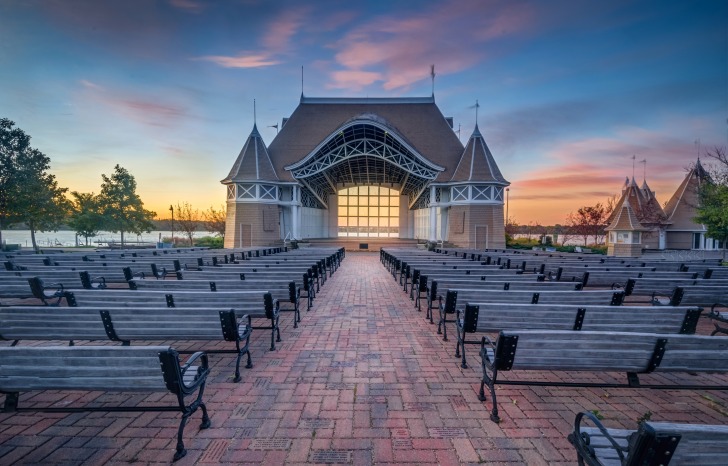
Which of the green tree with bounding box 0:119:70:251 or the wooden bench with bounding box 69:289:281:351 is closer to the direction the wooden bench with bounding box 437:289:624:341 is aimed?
the green tree

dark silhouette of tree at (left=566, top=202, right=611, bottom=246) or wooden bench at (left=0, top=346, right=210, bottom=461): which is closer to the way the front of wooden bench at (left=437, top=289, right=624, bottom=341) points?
the dark silhouette of tree

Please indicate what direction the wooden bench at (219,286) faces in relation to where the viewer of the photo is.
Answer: facing away from the viewer

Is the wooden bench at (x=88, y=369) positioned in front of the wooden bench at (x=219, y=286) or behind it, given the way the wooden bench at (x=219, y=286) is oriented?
behind

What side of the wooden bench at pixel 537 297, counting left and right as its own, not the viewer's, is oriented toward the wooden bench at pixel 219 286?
left

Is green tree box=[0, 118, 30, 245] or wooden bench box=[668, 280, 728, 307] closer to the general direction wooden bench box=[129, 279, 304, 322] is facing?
the green tree

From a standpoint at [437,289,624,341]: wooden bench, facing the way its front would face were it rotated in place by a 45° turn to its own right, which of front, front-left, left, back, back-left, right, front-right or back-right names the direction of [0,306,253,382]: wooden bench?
back

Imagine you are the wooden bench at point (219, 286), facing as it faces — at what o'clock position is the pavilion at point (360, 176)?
The pavilion is roughly at 1 o'clock from the wooden bench.

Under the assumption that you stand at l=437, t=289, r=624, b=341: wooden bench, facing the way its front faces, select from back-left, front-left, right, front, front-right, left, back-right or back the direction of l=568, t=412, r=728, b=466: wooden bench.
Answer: back

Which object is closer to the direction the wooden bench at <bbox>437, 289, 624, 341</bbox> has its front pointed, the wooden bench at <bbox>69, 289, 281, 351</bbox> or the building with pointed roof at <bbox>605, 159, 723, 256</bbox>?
the building with pointed roof

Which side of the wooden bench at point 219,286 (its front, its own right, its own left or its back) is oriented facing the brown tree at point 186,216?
front

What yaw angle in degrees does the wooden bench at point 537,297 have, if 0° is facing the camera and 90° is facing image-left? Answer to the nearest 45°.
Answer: approximately 180°

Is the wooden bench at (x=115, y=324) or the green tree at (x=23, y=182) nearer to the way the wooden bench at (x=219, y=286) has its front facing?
the green tree
